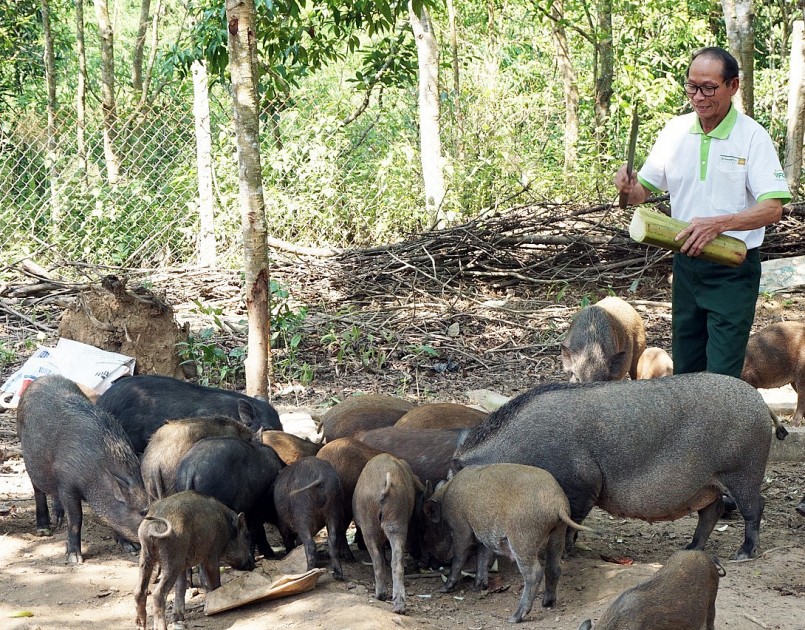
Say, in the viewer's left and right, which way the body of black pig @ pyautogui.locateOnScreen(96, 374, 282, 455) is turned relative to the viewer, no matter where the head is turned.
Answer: facing to the right of the viewer

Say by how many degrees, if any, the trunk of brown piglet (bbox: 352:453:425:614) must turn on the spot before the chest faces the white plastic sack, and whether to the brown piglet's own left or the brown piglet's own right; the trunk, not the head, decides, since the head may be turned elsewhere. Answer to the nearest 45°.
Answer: approximately 45° to the brown piglet's own left

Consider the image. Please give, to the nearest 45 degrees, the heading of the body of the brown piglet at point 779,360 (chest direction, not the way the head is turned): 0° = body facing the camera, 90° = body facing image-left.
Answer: approximately 90°

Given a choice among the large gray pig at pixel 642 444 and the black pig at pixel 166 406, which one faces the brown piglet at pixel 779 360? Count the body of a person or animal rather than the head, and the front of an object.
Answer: the black pig

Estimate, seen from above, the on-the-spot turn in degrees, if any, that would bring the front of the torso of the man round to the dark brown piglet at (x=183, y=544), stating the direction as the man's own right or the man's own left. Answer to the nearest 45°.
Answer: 0° — they already face it

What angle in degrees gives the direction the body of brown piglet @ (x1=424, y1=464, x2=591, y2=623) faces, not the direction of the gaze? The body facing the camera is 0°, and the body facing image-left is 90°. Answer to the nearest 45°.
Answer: approximately 135°

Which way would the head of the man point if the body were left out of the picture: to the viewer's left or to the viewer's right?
to the viewer's left

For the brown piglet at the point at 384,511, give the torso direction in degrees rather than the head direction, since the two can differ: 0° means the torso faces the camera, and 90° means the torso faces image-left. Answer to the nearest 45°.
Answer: approximately 180°

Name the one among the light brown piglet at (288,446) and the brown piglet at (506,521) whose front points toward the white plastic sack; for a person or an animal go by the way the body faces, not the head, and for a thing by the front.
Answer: the brown piglet

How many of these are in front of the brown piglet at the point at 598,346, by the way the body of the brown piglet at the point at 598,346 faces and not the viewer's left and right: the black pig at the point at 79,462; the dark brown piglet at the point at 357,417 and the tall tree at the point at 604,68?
2

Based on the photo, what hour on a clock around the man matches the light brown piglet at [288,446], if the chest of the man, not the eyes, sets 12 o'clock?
The light brown piglet is roughly at 1 o'clock from the man.

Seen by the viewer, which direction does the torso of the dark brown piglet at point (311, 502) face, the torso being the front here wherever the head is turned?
away from the camera

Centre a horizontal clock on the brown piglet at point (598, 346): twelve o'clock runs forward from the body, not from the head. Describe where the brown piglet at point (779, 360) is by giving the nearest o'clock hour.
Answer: the brown piglet at point (779, 360) is roughly at 7 o'clock from the brown piglet at point (598, 346).
